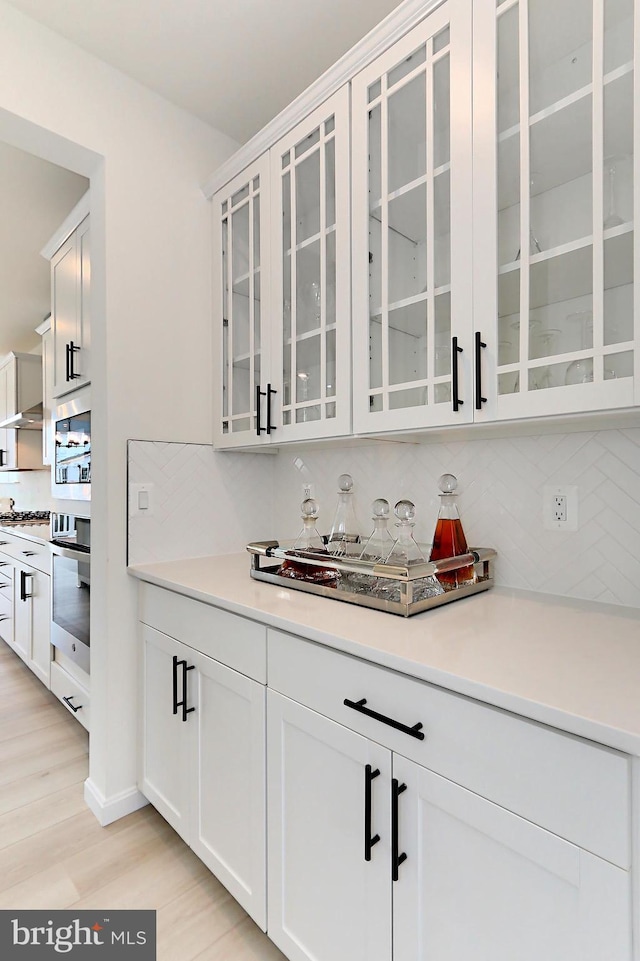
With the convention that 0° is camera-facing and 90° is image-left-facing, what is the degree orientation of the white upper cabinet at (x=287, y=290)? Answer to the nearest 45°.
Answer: approximately 45°

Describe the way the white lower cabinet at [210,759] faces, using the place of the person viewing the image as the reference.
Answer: facing the viewer and to the left of the viewer

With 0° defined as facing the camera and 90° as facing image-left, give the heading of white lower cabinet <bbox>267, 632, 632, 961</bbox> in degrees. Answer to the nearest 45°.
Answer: approximately 45°

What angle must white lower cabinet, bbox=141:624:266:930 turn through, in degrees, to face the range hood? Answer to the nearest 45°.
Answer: approximately 90° to its right

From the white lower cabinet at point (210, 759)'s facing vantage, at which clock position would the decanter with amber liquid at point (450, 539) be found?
The decanter with amber liquid is roughly at 8 o'clock from the white lower cabinet.
